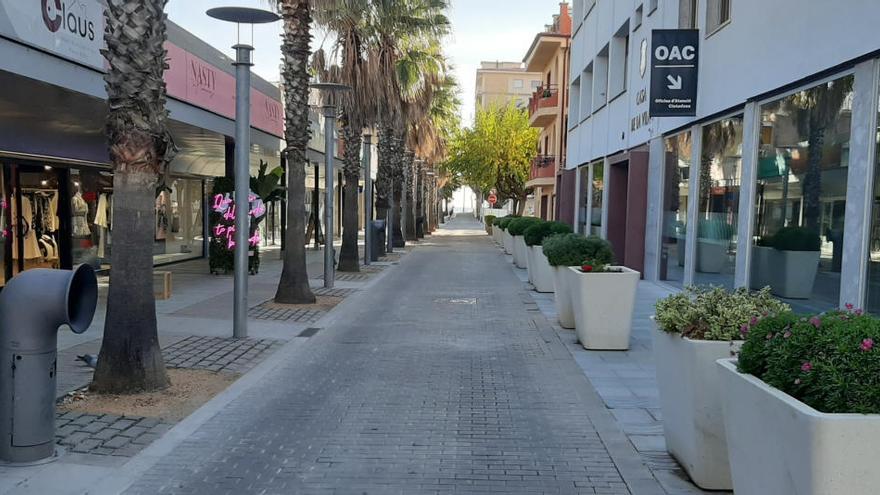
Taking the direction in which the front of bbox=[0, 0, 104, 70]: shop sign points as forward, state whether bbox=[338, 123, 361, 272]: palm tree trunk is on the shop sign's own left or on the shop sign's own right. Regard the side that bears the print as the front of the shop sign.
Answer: on the shop sign's own left

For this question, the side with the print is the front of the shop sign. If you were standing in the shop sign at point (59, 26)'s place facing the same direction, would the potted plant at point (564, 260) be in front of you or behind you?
in front

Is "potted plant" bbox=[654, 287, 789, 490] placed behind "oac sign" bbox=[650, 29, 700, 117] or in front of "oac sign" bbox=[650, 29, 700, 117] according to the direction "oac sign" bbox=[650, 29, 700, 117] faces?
in front

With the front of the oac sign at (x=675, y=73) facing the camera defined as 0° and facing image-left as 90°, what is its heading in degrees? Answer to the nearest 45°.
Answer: approximately 0°

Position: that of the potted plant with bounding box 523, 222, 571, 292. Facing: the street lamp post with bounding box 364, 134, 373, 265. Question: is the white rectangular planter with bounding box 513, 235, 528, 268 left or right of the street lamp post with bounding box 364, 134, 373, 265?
right

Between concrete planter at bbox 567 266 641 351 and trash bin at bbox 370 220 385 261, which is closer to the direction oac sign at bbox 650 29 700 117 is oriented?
the concrete planter

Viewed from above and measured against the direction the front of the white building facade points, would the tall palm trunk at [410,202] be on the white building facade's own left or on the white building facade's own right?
on the white building facade's own right

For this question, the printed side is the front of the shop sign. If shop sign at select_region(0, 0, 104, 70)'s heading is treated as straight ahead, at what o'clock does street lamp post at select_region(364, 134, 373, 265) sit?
The street lamp post is roughly at 9 o'clock from the shop sign.

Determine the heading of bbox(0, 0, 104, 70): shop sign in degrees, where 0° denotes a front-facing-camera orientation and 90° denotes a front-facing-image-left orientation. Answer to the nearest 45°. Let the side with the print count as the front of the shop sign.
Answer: approximately 315°

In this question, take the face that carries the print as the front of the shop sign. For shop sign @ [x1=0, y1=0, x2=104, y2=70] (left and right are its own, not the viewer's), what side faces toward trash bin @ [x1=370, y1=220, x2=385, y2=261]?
left
